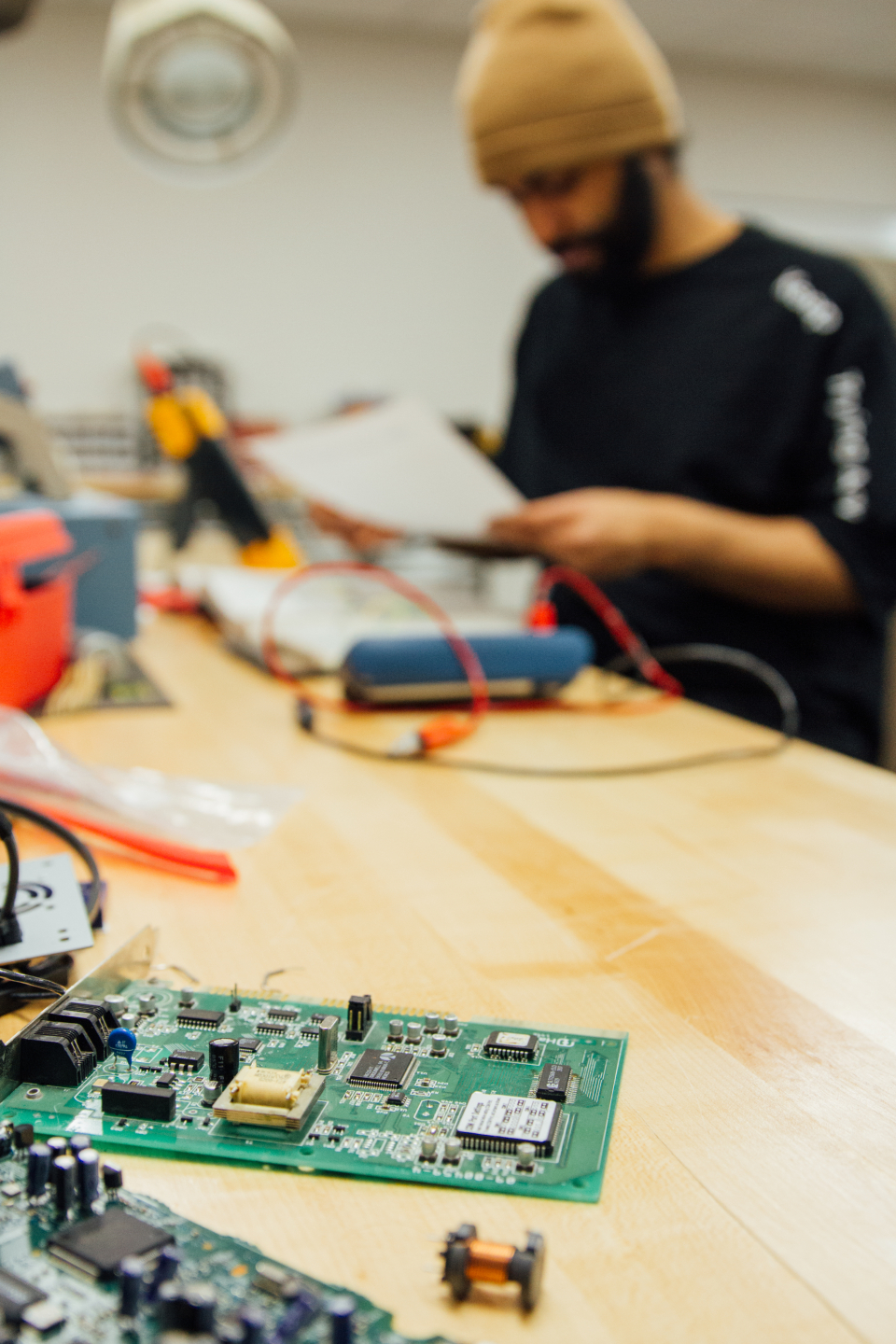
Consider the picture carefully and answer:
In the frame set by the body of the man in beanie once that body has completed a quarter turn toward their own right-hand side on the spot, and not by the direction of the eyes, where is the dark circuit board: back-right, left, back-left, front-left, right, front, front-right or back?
back-left

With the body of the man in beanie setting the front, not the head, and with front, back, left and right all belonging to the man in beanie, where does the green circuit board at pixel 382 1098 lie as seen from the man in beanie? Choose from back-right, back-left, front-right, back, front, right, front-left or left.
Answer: front-left

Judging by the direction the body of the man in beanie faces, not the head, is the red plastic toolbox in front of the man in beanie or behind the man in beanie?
in front

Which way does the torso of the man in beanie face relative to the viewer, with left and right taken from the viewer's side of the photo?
facing the viewer and to the left of the viewer

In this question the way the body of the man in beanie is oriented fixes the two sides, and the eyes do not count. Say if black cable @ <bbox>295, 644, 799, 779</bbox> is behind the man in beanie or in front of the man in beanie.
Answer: in front

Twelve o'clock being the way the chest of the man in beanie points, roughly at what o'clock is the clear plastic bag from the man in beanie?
The clear plastic bag is roughly at 11 o'clock from the man in beanie.

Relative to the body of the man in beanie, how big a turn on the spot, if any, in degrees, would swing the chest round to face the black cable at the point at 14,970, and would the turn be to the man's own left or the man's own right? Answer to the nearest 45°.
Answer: approximately 45° to the man's own left
